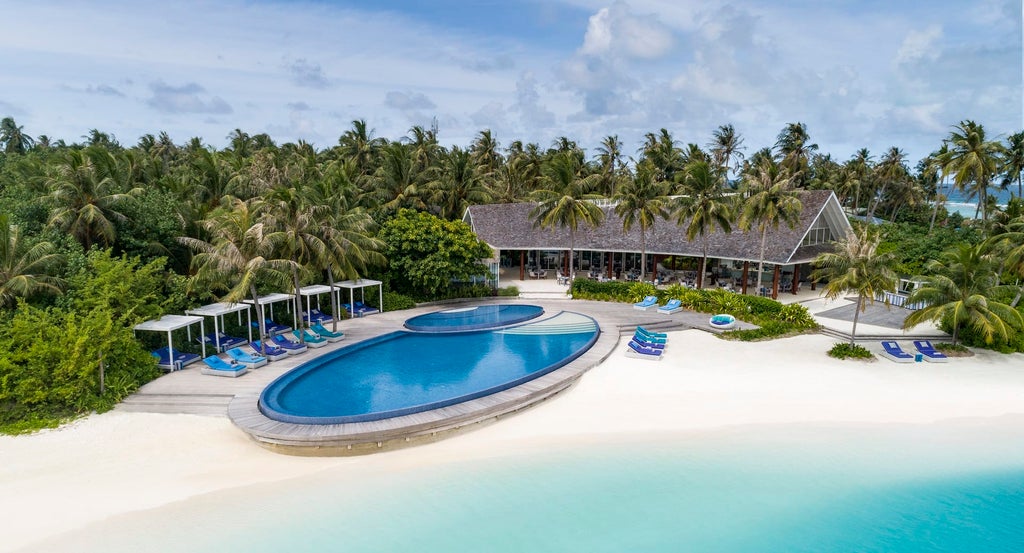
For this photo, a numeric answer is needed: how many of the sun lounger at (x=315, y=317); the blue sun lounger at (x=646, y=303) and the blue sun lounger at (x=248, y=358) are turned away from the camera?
0

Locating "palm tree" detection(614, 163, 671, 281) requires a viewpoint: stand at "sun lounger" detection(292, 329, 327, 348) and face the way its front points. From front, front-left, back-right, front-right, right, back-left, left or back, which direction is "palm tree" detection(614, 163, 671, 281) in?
front-left

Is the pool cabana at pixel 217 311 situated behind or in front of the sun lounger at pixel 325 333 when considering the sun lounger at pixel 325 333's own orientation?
behind

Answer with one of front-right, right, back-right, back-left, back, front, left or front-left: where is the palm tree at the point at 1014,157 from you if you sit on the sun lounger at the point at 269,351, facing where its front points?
front-left

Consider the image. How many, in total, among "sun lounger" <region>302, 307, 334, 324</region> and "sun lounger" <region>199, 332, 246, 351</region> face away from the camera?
0

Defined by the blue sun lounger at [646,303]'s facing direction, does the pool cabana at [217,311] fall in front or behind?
in front

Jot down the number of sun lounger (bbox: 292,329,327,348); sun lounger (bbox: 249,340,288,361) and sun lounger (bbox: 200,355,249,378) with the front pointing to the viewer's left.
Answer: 0

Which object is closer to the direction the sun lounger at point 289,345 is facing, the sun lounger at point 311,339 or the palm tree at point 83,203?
the sun lounger

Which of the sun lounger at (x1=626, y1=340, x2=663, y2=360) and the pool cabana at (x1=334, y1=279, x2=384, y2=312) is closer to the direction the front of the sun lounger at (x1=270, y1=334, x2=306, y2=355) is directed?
the sun lounger

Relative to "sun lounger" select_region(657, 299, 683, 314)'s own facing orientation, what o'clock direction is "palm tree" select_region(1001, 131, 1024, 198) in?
The palm tree is roughly at 6 o'clock from the sun lounger.
